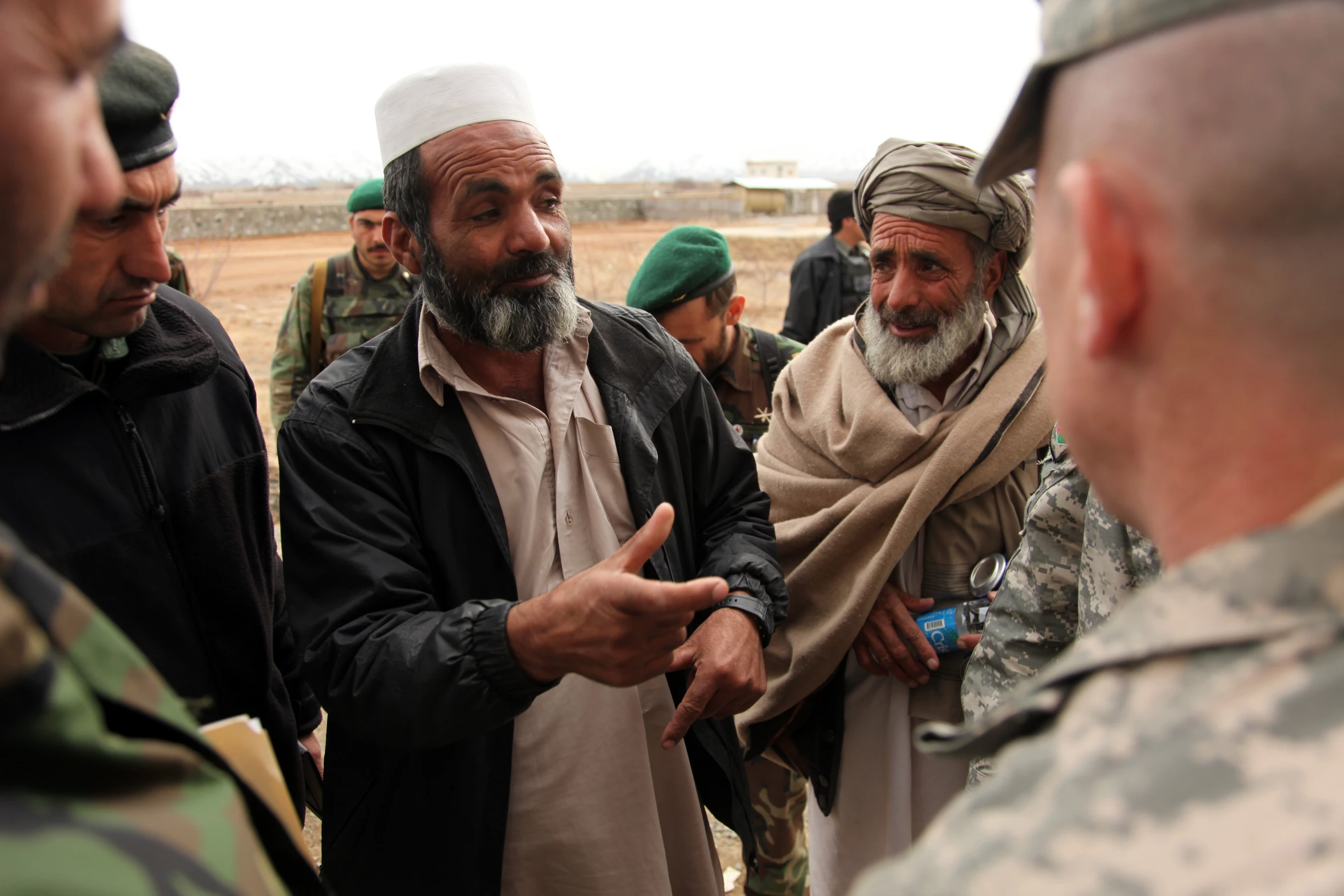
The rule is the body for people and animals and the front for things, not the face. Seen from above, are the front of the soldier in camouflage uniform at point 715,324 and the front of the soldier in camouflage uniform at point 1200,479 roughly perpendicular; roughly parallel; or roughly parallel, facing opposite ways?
roughly perpendicular

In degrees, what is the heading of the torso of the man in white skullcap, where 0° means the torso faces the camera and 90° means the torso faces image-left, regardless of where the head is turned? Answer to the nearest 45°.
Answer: approximately 315°

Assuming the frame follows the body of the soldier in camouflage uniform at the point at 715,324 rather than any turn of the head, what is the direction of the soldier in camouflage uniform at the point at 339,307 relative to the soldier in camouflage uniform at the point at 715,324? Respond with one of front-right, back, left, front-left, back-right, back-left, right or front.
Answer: right

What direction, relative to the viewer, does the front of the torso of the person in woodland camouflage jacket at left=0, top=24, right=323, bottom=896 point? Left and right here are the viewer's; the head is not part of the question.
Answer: facing to the right of the viewer

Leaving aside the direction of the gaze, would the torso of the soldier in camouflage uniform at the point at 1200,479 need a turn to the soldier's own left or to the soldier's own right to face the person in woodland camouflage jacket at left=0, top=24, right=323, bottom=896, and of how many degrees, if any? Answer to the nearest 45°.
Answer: approximately 90° to the soldier's own left

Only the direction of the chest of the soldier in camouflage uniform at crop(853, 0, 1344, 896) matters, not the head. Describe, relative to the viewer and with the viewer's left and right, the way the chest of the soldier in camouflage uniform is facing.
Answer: facing away from the viewer and to the left of the viewer

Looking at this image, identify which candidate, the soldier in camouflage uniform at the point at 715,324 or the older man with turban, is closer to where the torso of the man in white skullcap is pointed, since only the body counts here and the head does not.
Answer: the older man with turban

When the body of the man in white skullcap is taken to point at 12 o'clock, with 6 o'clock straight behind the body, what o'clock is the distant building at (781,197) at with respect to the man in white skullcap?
The distant building is roughly at 8 o'clock from the man in white skullcap.

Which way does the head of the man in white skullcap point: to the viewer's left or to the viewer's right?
to the viewer's right
